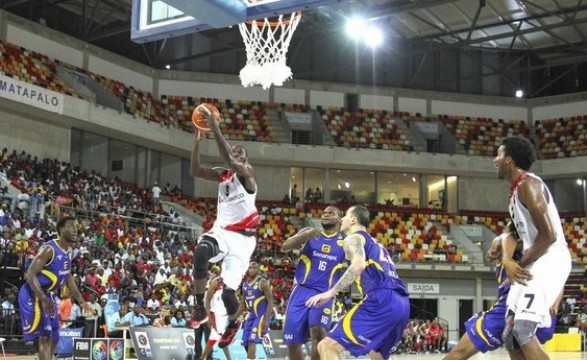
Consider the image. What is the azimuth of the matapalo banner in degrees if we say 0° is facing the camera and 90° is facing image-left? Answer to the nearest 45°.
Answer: approximately 315°

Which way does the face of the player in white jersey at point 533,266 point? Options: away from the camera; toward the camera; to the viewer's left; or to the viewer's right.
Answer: to the viewer's left

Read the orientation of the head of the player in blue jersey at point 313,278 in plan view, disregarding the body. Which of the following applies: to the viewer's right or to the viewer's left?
to the viewer's left

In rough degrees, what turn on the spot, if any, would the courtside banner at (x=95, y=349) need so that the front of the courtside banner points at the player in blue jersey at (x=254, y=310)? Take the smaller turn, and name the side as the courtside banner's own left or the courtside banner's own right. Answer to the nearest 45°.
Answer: approximately 90° to the courtside banner's own left

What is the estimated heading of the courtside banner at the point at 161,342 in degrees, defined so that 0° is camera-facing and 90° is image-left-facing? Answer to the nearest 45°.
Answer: approximately 0°

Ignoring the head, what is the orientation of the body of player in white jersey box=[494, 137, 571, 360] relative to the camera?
to the viewer's left

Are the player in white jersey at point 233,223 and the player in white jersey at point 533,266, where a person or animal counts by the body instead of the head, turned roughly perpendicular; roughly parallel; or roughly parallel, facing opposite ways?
roughly perpendicular

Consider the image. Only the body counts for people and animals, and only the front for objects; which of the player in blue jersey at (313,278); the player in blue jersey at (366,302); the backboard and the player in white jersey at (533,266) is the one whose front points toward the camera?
the player in blue jersey at (313,278)

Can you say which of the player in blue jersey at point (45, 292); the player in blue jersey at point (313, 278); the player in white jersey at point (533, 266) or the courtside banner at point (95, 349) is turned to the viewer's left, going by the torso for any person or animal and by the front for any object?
the player in white jersey

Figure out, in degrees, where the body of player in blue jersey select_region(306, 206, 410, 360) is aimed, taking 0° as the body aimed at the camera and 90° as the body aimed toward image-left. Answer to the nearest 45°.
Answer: approximately 135°

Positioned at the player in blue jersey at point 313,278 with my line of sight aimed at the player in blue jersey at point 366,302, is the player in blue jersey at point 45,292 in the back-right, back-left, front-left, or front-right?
back-right
